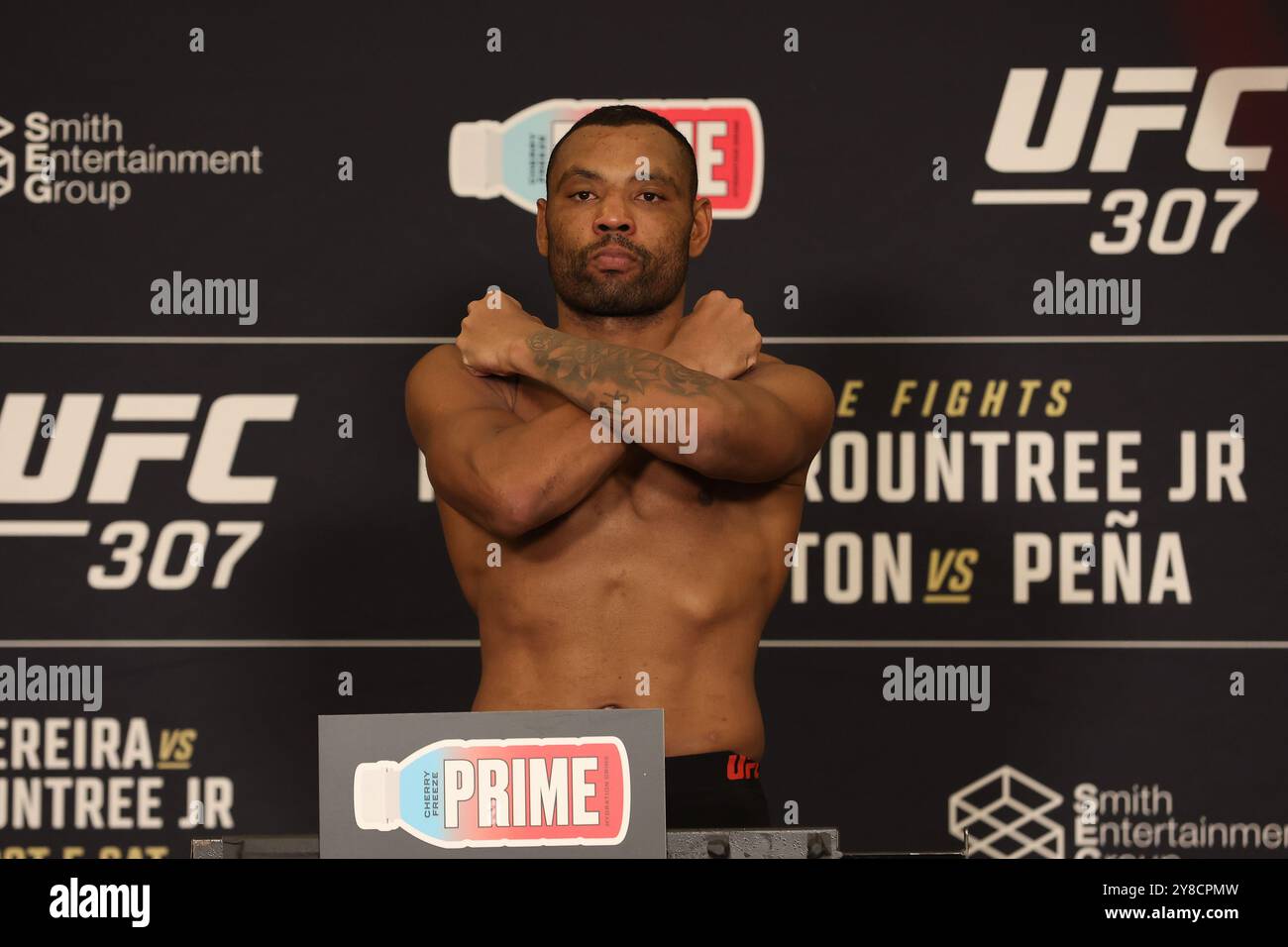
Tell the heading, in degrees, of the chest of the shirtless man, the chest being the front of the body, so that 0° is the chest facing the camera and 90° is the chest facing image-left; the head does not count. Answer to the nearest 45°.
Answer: approximately 0°

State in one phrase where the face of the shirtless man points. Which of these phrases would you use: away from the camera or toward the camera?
toward the camera
